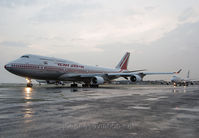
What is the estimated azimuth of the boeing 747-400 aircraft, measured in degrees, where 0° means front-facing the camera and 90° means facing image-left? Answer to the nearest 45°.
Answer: approximately 45°
